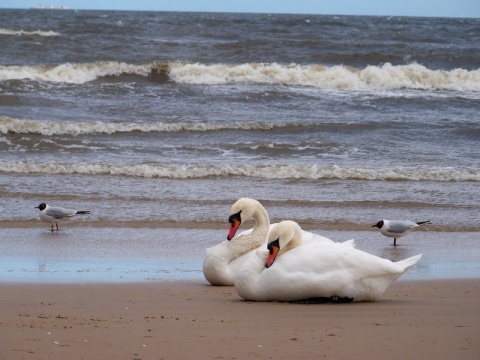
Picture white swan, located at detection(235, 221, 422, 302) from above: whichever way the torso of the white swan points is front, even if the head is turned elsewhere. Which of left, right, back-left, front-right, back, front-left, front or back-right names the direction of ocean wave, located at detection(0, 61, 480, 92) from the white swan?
right

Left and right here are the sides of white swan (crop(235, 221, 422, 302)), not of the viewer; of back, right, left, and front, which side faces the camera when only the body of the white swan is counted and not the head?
left

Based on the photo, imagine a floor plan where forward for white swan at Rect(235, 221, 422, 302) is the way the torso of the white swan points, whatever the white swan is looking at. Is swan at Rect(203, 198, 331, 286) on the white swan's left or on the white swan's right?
on the white swan's right

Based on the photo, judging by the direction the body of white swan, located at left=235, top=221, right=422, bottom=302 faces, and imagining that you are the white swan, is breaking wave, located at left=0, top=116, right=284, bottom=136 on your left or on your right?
on your right

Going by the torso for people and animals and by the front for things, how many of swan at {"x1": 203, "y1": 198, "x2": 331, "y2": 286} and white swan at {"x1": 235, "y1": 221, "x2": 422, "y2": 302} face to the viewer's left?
2

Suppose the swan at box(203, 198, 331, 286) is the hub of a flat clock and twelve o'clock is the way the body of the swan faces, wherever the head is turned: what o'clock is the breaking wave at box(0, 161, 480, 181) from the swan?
The breaking wave is roughly at 3 o'clock from the swan.

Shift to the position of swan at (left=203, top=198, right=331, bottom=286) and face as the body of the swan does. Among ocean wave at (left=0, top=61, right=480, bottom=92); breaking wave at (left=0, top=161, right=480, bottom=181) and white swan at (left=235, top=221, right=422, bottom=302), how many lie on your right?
2

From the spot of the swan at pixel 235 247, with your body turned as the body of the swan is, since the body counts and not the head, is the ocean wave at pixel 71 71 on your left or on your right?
on your right

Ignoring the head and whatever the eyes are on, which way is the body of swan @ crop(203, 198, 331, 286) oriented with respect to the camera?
to the viewer's left

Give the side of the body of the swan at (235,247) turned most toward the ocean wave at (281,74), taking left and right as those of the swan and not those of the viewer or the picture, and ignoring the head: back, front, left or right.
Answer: right

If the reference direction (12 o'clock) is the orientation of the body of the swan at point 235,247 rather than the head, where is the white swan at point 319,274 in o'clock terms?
The white swan is roughly at 8 o'clock from the swan.
